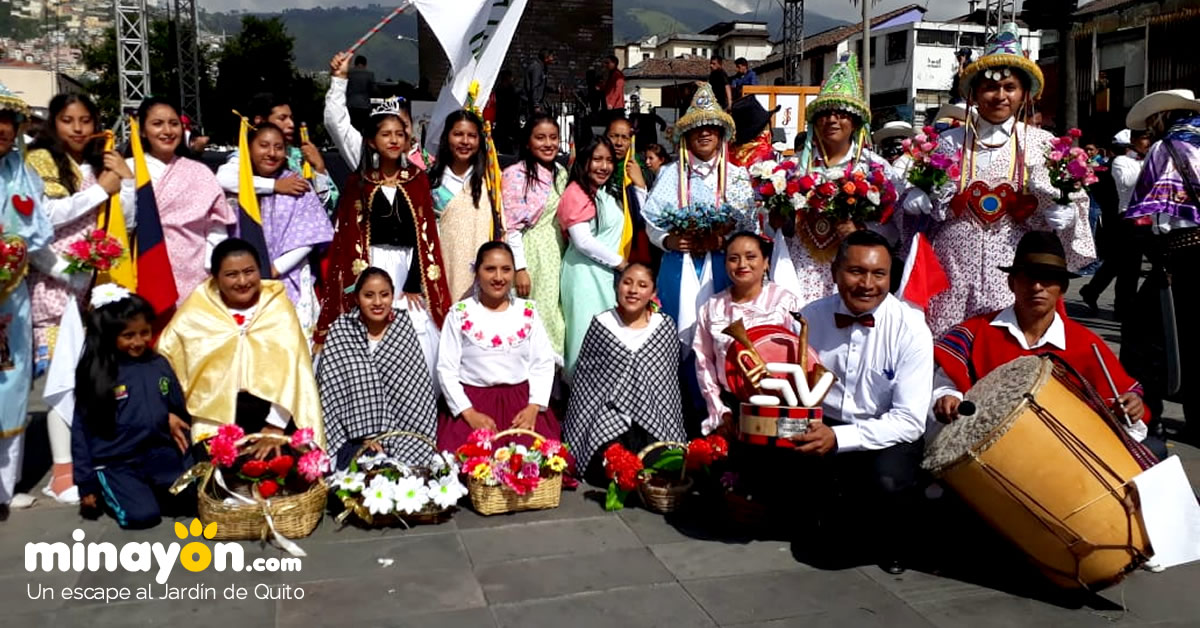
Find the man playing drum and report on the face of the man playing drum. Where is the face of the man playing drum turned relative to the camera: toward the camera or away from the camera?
toward the camera

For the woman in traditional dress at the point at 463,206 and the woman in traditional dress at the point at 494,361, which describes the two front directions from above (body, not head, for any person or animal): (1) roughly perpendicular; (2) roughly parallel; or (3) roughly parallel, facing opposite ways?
roughly parallel

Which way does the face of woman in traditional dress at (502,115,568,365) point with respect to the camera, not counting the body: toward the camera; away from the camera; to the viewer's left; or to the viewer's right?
toward the camera

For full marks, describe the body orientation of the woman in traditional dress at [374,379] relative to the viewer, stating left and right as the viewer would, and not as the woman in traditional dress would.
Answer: facing the viewer

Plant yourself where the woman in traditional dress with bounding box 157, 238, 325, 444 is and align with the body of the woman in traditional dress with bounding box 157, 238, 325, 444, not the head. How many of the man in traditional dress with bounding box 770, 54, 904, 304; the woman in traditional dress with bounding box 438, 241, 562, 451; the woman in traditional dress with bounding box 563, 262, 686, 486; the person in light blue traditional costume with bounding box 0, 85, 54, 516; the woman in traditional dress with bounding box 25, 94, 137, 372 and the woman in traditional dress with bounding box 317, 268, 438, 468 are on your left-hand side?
4

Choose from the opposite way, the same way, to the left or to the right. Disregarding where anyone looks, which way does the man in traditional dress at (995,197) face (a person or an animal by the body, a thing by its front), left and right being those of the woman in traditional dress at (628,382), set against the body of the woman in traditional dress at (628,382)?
the same way

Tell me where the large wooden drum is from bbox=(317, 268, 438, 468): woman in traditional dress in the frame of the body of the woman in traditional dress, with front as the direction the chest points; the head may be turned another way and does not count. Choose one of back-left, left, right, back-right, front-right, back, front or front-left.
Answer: front-left

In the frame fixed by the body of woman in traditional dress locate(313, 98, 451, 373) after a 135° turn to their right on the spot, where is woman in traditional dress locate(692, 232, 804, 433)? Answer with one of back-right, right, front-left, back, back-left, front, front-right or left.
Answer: back

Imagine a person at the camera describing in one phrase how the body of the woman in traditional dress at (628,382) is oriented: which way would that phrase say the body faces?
toward the camera

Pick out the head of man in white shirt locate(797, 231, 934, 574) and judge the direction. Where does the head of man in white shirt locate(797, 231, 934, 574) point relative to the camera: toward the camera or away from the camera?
toward the camera

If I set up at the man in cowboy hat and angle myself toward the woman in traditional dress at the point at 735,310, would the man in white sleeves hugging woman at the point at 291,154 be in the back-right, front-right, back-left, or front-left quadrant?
front-right

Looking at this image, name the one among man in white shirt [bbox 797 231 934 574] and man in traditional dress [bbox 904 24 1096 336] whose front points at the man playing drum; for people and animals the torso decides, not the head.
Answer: the man in traditional dress

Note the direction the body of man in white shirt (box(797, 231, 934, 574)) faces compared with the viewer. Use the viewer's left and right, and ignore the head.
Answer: facing the viewer and to the left of the viewer

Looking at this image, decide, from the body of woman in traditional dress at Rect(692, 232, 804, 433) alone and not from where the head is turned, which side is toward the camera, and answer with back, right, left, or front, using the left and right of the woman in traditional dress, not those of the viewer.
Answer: front

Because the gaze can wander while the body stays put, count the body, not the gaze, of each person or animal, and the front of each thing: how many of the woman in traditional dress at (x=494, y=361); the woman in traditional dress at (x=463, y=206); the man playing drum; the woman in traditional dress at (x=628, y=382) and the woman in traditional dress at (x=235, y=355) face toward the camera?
5

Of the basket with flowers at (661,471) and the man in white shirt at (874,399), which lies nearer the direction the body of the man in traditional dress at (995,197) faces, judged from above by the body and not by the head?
the man in white shirt

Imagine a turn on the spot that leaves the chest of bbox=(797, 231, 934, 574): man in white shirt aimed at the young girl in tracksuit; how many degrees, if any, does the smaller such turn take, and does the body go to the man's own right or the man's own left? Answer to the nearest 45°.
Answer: approximately 45° to the man's own right
